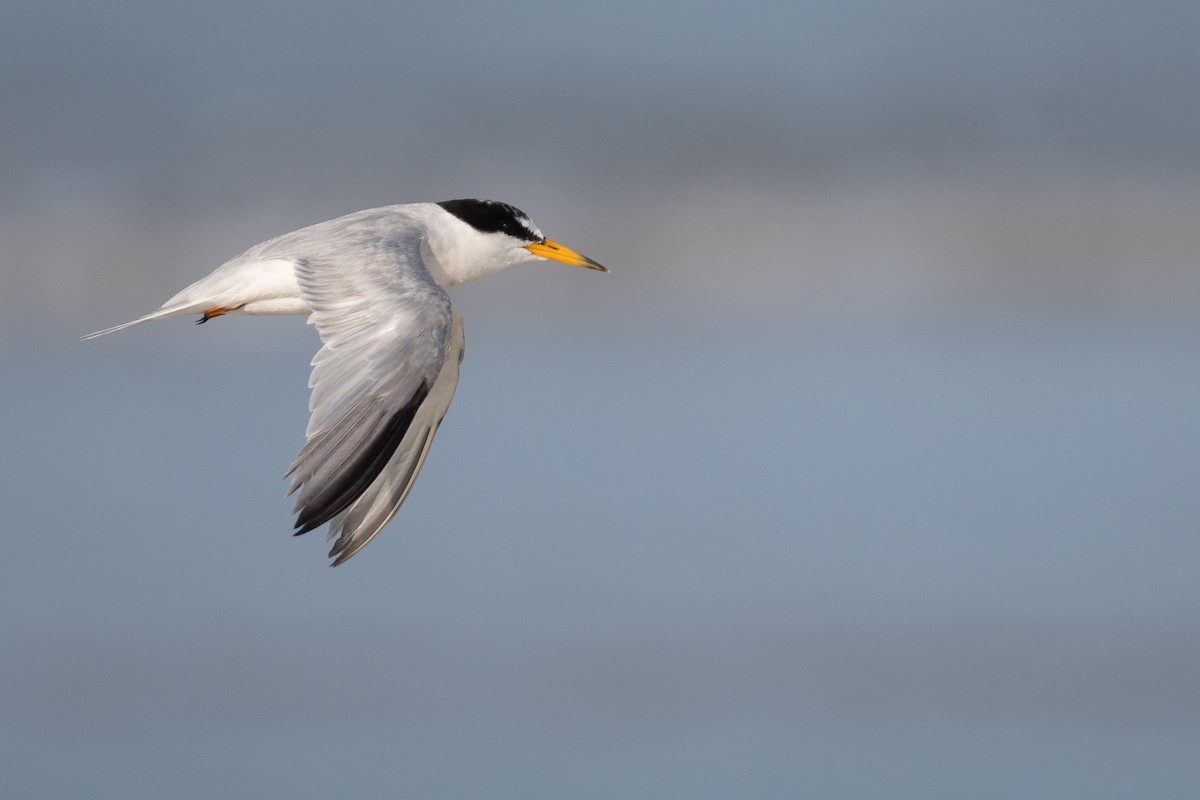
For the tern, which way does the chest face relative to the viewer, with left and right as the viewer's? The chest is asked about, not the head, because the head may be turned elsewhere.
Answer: facing to the right of the viewer
